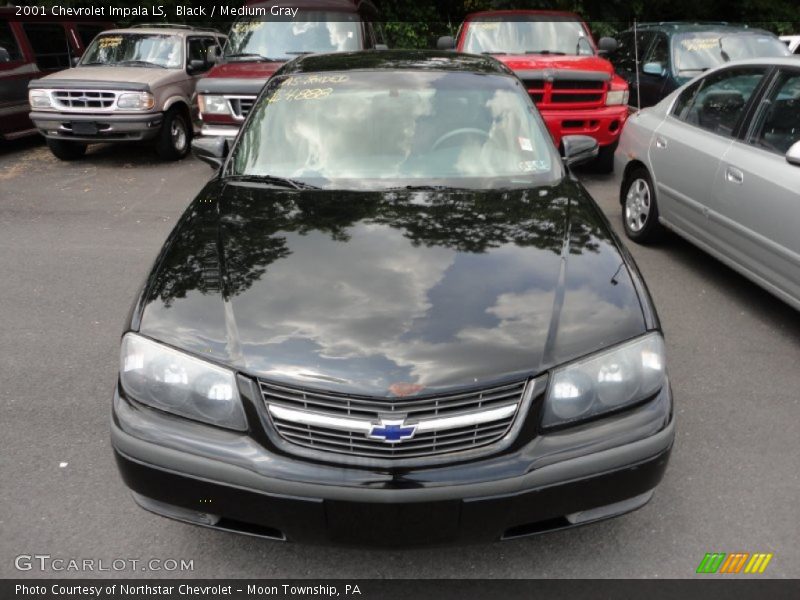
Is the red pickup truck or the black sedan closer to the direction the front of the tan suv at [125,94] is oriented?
the black sedan

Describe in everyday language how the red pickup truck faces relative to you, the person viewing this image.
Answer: facing the viewer

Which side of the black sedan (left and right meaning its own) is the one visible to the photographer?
front

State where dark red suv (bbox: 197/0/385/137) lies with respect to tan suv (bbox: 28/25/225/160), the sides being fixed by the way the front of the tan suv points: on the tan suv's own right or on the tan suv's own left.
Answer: on the tan suv's own left

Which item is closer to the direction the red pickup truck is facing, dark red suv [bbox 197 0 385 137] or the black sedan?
the black sedan

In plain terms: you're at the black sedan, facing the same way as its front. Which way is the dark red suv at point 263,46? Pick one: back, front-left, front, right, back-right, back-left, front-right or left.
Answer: back

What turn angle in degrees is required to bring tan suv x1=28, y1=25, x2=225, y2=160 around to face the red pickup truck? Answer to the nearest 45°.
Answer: approximately 90° to its left

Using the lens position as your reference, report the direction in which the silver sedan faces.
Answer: facing the viewer and to the right of the viewer

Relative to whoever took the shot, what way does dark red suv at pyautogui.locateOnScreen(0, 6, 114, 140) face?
facing the viewer and to the left of the viewer

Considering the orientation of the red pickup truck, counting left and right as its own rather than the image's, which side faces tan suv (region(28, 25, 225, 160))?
right

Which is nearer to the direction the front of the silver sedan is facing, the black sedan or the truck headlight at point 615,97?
the black sedan

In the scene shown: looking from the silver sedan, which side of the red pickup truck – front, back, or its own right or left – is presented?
front

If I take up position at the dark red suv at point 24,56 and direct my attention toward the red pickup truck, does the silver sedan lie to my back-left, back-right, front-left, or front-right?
front-right

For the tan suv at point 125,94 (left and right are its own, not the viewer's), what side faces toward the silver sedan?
left

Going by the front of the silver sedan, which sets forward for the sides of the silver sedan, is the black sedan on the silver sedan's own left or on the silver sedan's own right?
on the silver sedan's own right

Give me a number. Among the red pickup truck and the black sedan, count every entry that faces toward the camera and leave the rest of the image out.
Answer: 2
